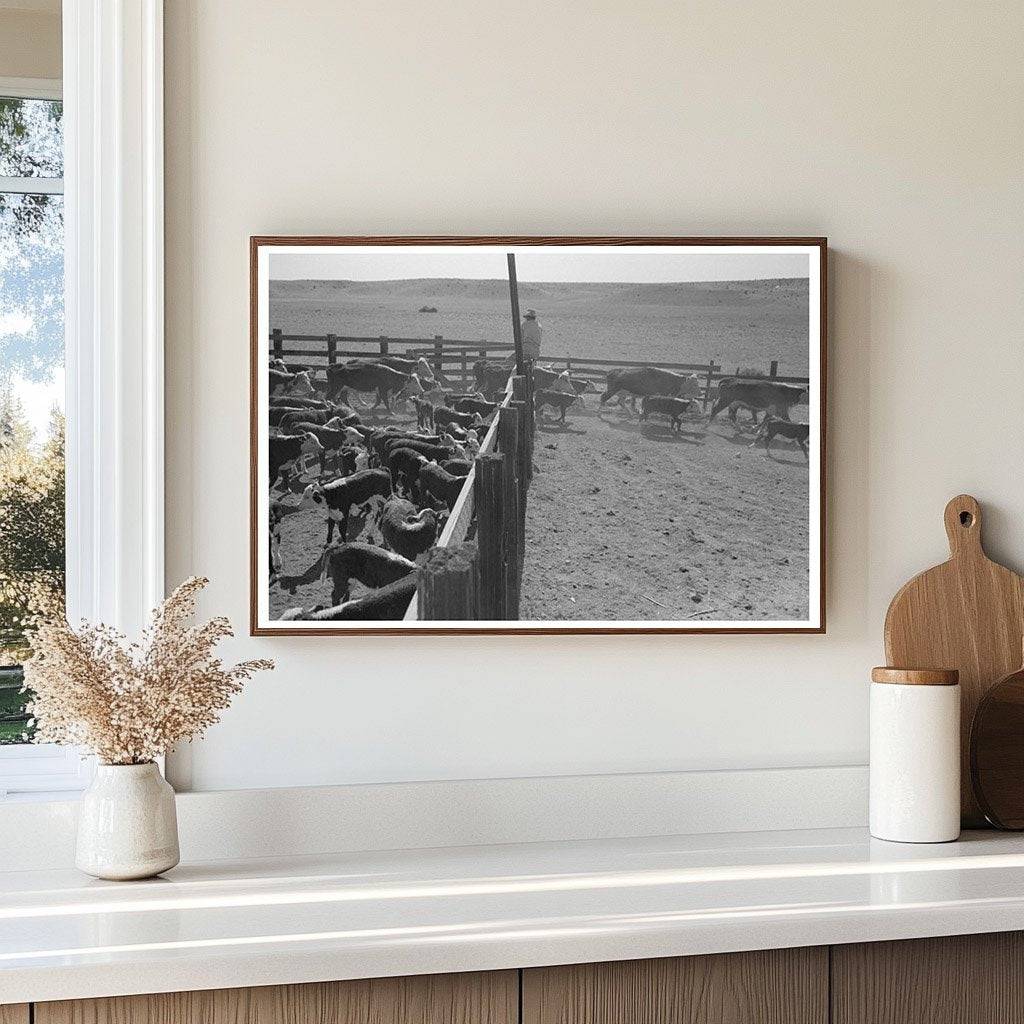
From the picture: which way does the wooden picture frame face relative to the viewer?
toward the camera
